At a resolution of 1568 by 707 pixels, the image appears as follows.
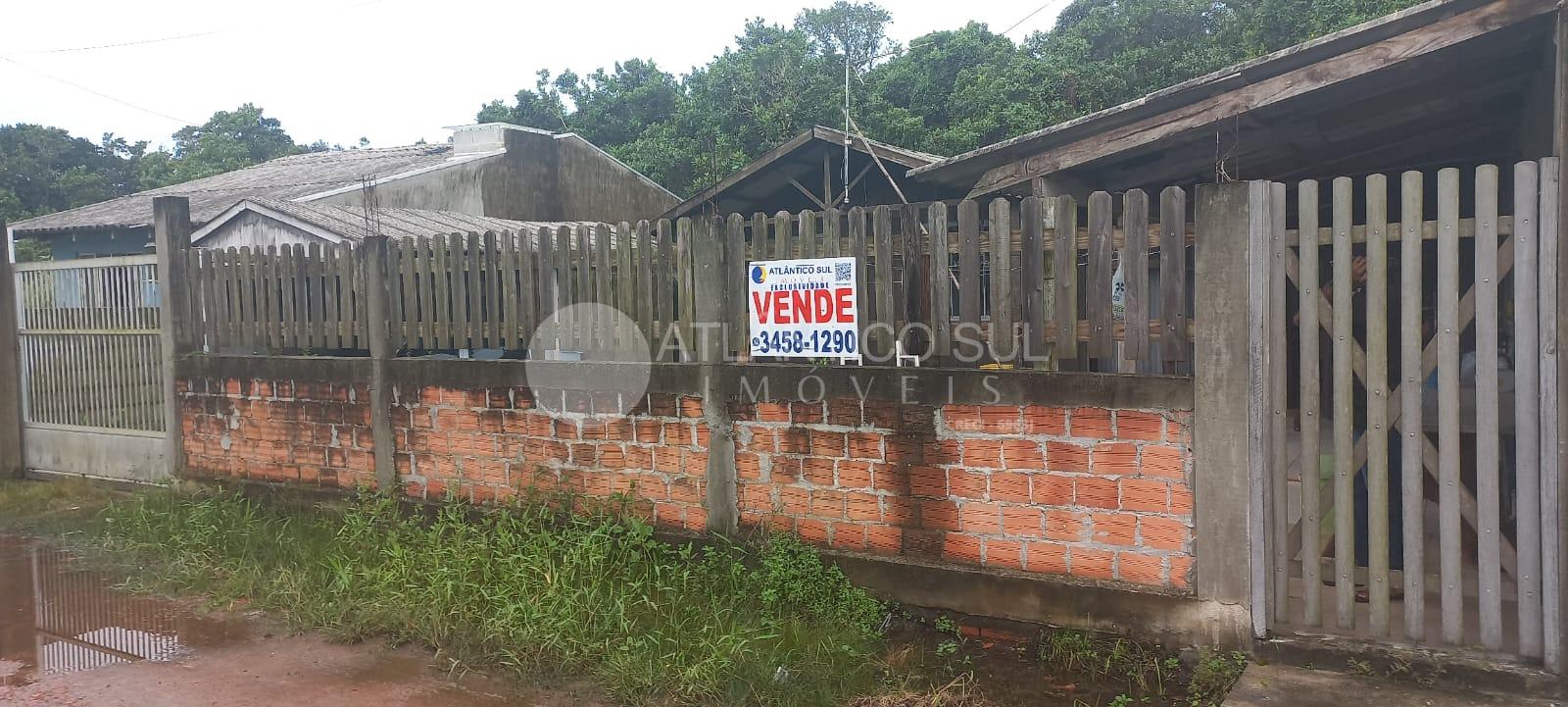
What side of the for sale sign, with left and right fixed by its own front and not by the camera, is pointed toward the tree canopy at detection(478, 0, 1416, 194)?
back

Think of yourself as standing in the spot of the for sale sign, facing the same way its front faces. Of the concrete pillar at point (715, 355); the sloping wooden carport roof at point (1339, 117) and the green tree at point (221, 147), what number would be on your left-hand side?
1

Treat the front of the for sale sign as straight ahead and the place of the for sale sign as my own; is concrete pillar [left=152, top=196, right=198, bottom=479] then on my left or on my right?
on my right

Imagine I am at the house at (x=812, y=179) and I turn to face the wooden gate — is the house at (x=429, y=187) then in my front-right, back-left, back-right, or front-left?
back-right

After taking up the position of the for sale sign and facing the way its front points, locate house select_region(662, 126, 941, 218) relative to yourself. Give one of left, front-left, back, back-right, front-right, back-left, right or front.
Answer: back

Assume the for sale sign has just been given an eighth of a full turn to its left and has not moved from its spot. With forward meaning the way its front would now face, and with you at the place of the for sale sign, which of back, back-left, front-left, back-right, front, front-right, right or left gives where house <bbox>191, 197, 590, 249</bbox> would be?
back

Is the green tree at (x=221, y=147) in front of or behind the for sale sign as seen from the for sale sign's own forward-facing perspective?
behind

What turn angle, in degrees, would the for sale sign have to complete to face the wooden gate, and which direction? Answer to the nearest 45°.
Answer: approximately 45° to its left

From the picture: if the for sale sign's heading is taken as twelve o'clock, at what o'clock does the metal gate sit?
The metal gate is roughly at 4 o'clock from the for sale sign.

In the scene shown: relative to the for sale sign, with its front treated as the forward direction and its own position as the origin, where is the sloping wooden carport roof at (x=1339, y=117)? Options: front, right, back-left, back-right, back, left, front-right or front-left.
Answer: left

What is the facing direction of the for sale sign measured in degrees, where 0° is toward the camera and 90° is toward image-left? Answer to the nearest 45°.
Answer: approximately 0°
